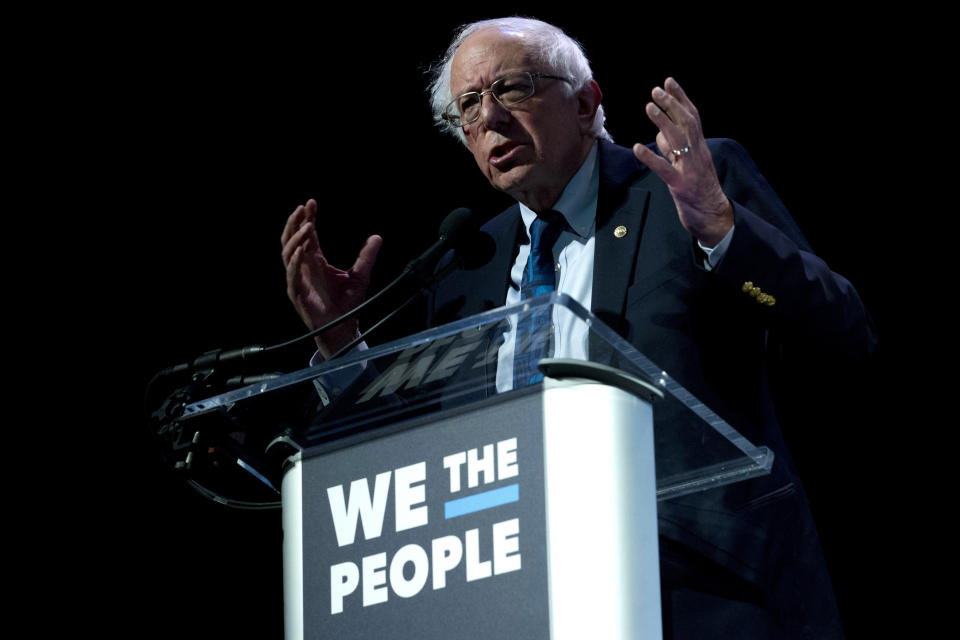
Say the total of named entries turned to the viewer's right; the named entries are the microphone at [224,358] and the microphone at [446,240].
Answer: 2

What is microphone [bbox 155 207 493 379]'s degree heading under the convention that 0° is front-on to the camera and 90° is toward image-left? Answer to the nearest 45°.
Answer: approximately 270°

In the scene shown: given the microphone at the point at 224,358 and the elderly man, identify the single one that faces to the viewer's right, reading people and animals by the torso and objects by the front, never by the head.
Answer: the microphone

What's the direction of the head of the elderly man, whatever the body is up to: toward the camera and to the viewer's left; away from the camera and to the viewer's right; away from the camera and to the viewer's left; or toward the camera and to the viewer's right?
toward the camera and to the viewer's left
